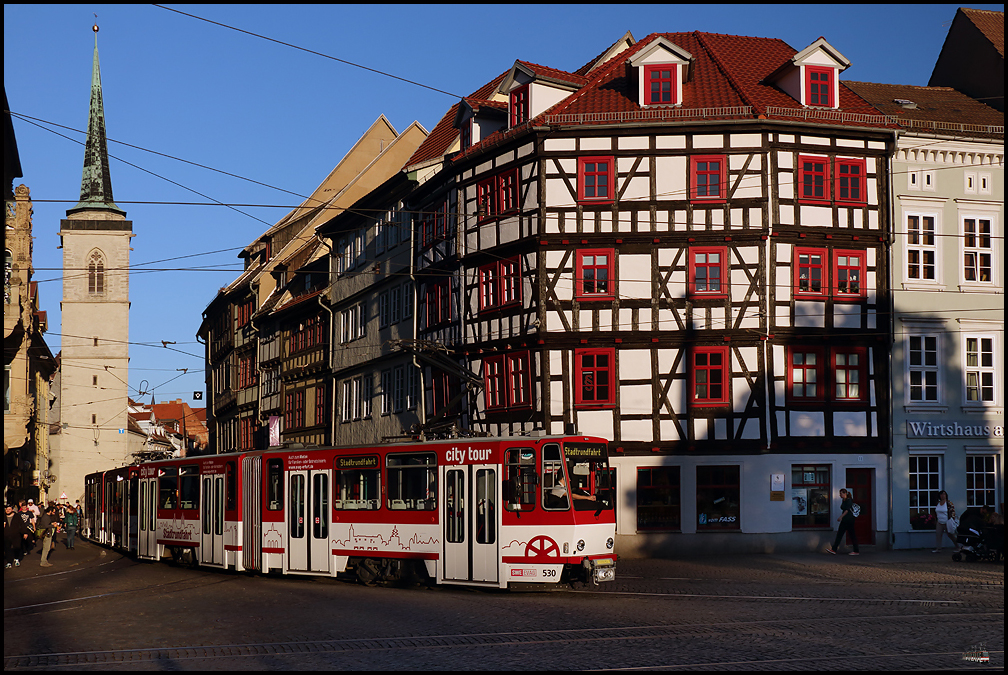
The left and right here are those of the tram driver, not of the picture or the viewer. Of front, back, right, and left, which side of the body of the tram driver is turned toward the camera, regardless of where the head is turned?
right

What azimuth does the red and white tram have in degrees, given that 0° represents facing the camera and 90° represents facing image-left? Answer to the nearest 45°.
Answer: approximately 315°

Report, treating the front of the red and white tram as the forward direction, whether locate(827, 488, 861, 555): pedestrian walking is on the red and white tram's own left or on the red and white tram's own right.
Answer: on the red and white tram's own left
